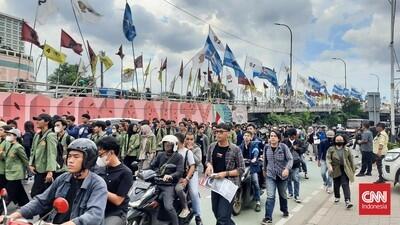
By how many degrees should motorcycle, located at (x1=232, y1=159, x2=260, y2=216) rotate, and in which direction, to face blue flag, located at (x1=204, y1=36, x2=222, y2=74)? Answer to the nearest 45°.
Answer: approximately 135° to its right

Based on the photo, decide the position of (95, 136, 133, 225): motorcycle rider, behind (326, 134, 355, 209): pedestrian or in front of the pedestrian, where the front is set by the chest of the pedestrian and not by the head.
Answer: in front

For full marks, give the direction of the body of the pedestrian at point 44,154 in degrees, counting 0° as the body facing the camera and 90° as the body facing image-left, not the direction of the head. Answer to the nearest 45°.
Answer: approximately 45°

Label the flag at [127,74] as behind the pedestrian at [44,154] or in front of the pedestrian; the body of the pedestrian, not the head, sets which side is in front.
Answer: behind

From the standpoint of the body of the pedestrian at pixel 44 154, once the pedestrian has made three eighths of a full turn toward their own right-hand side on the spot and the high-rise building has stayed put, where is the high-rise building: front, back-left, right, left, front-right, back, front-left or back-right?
front

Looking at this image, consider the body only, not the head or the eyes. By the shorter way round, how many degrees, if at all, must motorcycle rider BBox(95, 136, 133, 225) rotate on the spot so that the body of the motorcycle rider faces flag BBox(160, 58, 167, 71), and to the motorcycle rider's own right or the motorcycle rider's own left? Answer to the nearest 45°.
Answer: approximately 135° to the motorcycle rider's own right

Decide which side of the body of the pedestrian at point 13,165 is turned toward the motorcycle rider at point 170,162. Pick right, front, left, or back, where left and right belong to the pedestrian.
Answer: left

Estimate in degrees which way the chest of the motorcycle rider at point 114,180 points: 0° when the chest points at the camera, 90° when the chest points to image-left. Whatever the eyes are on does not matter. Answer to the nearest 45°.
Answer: approximately 45°

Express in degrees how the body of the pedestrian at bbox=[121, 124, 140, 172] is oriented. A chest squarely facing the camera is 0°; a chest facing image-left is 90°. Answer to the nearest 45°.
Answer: approximately 45°

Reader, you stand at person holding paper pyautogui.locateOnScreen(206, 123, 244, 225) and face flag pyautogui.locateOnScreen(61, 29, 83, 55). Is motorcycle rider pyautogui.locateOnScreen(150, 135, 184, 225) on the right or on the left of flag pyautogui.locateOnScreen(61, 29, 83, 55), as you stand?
left
